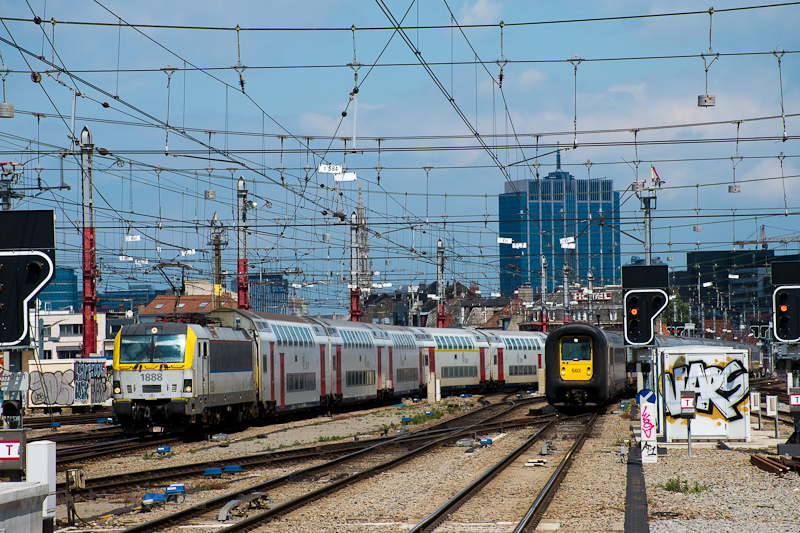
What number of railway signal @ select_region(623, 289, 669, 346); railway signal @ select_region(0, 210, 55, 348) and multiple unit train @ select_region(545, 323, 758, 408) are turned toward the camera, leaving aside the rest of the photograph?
3

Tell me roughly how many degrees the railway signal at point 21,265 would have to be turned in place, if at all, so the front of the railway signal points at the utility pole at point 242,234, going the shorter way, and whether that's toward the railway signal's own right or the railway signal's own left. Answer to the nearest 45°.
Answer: approximately 180°

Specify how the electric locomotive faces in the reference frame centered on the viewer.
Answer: facing the viewer and to the left of the viewer

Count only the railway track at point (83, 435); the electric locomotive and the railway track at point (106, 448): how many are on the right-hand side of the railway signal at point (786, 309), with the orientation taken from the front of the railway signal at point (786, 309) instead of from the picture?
3

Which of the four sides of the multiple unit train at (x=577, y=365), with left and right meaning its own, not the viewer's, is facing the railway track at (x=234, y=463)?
front

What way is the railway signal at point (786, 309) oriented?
toward the camera

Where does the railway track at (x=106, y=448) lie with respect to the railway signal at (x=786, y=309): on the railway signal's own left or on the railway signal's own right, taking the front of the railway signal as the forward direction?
on the railway signal's own right

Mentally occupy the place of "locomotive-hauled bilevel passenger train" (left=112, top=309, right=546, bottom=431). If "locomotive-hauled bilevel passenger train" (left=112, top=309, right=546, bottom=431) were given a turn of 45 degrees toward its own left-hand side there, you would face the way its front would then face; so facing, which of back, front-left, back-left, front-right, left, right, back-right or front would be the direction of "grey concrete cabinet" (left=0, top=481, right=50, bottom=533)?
front

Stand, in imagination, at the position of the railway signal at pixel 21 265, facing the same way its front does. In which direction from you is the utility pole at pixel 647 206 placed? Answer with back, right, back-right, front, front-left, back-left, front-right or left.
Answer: back-left

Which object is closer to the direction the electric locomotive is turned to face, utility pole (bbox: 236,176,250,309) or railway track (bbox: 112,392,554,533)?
the railway track

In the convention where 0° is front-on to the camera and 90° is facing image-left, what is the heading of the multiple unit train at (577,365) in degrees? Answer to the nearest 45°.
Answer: approximately 0°

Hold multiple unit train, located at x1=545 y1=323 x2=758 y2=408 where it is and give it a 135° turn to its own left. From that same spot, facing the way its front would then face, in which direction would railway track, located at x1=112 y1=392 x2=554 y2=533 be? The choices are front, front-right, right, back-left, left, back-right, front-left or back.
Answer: back-right
